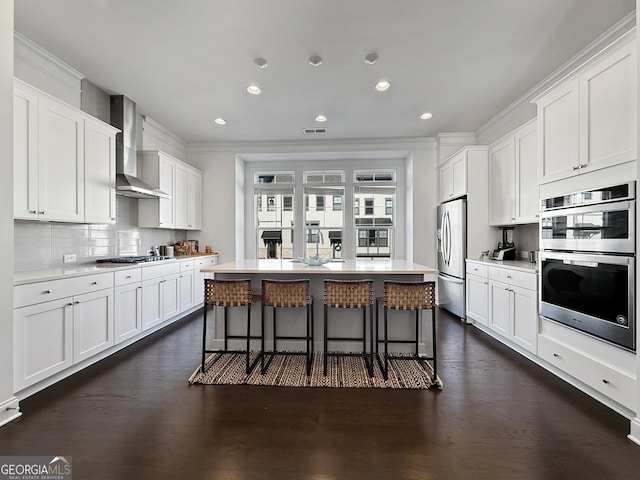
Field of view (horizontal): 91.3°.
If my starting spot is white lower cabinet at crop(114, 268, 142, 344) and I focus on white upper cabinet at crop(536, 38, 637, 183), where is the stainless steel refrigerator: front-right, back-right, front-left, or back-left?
front-left

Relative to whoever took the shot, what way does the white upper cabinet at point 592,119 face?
facing the viewer and to the left of the viewer

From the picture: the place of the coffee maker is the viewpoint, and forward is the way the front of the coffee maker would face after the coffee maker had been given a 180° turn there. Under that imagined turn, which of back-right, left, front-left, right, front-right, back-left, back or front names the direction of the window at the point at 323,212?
back-left

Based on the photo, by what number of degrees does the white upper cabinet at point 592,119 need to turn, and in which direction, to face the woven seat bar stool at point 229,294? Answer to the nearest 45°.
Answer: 0° — it already faces it

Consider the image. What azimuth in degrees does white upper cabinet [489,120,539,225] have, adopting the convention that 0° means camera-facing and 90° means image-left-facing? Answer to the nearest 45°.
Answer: approximately 45°

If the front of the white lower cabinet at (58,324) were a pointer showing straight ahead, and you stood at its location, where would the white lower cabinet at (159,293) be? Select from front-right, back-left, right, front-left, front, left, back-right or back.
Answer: left

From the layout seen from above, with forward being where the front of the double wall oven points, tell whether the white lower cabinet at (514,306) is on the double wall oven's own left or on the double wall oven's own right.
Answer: on the double wall oven's own right

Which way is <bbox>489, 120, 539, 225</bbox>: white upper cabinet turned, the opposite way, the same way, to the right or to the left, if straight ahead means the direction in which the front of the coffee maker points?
the same way

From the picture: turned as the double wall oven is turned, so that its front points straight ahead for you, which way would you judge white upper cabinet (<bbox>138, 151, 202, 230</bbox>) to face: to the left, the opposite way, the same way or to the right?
the opposite way

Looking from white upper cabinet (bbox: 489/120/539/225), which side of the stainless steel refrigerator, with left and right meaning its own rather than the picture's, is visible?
left

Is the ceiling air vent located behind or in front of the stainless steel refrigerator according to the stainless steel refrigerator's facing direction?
in front

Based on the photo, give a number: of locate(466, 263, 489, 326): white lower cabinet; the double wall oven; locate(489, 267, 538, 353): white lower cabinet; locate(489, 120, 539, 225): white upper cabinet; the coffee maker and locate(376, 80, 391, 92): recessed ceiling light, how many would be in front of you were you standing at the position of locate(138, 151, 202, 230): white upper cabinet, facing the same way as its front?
6

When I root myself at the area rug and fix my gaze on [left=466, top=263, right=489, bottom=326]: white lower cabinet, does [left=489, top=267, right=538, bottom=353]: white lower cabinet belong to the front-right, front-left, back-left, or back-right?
front-right

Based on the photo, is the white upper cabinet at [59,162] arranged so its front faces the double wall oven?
yes

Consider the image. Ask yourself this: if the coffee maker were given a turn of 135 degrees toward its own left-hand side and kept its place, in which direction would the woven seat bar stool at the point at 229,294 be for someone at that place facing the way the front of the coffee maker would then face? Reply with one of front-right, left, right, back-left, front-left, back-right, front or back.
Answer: back-right

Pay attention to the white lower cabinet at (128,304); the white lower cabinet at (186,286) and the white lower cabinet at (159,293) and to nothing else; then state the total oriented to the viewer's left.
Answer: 0

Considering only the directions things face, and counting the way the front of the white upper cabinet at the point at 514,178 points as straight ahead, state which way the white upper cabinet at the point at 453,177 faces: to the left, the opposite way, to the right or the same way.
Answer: the same way

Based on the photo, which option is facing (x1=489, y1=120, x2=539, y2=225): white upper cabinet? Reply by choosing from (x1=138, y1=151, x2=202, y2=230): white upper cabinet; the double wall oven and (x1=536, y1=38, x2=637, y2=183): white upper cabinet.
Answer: (x1=138, y1=151, x2=202, y2=230): white upper cabinet
